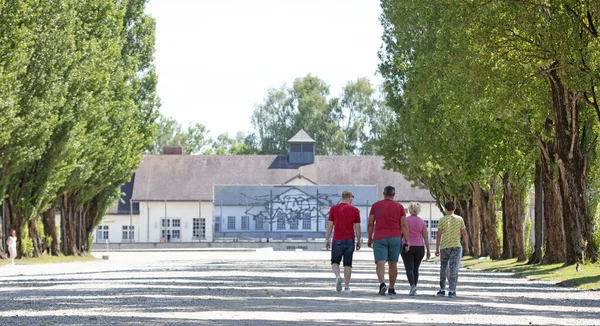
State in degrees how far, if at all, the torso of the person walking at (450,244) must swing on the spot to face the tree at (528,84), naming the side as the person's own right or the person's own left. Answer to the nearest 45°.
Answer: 0° — they already face it

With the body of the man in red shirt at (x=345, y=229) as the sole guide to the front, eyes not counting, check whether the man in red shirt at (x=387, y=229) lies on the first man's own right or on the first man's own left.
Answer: on the first man's own right

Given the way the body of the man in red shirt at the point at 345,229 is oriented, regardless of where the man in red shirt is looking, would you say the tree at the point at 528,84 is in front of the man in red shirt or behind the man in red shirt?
in front

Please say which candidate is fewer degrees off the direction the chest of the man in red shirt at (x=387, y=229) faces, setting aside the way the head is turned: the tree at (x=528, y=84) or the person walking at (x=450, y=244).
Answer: the tree

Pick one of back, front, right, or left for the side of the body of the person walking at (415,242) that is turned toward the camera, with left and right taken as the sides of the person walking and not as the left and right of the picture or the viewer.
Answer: back

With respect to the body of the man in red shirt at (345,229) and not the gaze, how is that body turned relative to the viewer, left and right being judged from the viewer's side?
facing away from the viewer

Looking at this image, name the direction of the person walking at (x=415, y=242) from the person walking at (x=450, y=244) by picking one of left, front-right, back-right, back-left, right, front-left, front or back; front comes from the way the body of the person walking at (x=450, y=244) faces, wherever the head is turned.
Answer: front-left

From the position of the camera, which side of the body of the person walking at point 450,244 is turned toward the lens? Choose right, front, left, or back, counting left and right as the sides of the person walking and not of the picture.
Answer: back

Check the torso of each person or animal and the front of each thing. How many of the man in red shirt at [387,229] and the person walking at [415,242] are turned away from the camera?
2

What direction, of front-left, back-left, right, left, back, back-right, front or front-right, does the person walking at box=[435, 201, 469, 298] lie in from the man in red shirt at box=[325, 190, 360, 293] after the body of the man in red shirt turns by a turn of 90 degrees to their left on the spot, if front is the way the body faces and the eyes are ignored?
back

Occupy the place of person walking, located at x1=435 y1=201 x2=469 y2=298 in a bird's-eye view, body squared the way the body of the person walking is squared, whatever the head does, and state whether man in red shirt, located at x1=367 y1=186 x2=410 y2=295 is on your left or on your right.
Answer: on your left
